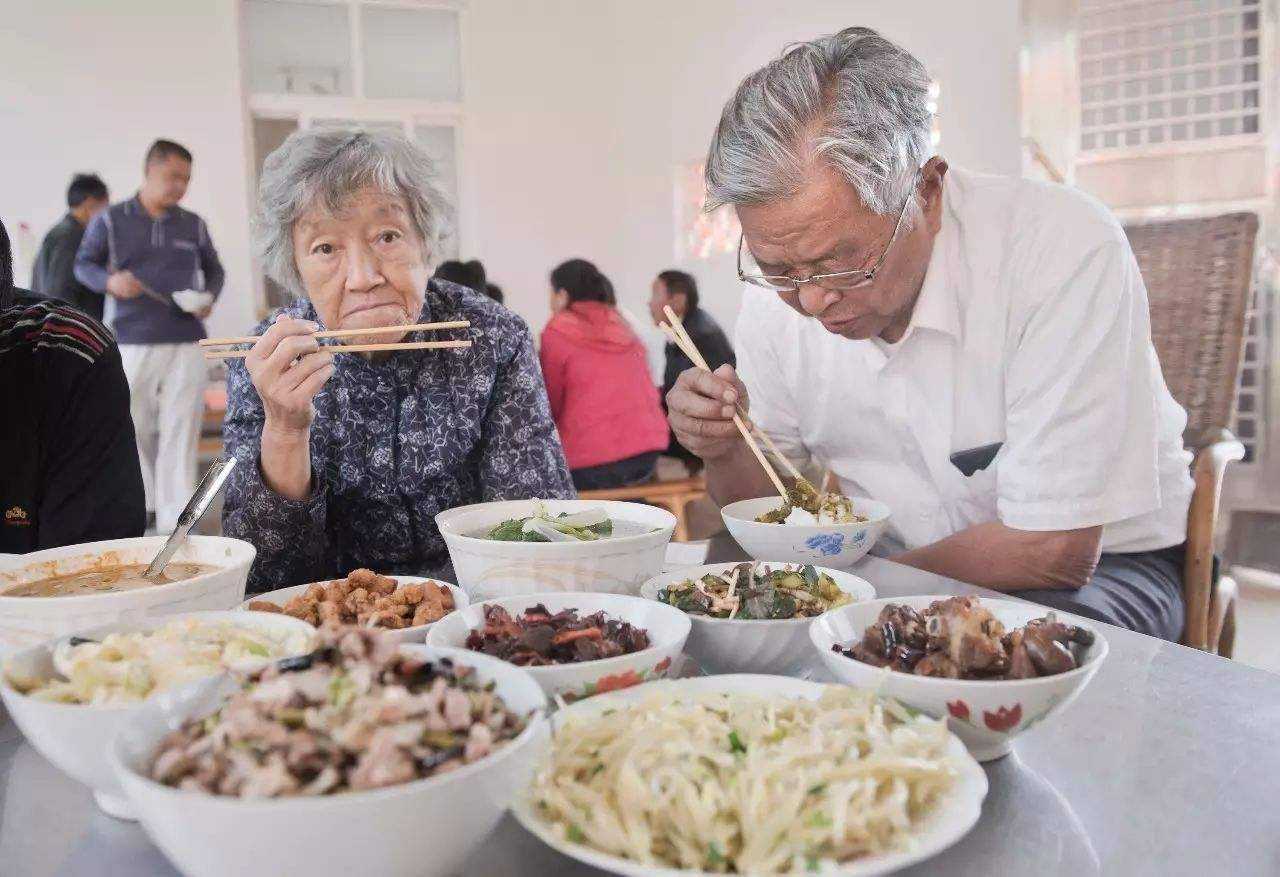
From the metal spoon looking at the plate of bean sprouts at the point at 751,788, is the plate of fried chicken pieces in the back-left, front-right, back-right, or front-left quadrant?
front-left

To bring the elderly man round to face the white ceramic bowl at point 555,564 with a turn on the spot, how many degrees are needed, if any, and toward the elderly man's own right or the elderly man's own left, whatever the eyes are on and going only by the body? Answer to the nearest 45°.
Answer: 0° — they already face it

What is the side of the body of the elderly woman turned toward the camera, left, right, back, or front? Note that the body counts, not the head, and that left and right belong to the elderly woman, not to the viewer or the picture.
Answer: front

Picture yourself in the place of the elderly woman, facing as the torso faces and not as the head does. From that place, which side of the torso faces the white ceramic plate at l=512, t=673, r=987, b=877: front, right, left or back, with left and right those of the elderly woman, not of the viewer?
front

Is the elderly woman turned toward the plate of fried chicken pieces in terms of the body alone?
yes

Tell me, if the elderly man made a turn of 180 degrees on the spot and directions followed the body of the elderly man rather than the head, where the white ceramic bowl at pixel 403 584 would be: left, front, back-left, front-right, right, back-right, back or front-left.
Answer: back

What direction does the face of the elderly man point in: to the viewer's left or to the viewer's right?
to the viewer's left

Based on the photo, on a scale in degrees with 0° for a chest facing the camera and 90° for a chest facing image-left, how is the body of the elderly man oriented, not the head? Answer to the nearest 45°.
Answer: approximately 45°

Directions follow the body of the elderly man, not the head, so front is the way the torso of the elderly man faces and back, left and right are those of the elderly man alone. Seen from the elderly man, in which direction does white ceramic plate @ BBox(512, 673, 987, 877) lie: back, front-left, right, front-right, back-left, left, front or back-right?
front-left

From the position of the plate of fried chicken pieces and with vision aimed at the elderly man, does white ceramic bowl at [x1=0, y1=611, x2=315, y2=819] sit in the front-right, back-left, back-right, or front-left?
back-right

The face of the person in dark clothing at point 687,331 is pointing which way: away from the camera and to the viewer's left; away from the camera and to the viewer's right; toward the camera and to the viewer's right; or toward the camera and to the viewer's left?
toward the camera and to the viewer's left

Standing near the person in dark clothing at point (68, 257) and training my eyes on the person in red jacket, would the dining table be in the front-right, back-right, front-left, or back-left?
front-right
